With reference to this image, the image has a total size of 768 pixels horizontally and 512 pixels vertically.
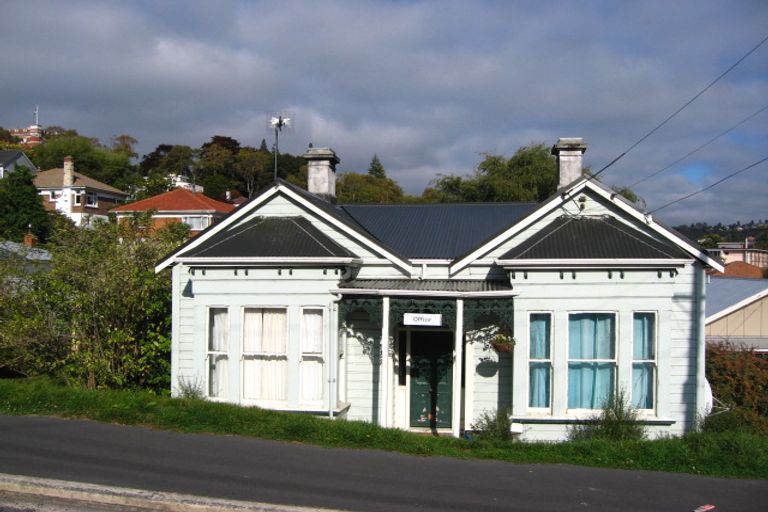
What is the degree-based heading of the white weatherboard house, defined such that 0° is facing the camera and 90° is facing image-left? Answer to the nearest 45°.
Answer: approximately 0°

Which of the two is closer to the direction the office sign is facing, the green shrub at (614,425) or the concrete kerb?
the concrete kerb

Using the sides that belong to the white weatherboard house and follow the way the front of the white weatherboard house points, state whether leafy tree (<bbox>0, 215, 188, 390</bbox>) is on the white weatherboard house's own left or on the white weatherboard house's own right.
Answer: on the white weatherboard house's own right

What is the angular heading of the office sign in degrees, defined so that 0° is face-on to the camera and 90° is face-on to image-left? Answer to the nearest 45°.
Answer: approximately 0°

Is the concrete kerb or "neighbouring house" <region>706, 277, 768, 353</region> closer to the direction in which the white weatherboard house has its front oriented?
the concrete kerb

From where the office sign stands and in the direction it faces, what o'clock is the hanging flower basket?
The hanging flower basket is roughly at 9 o'clock from the office sign.
